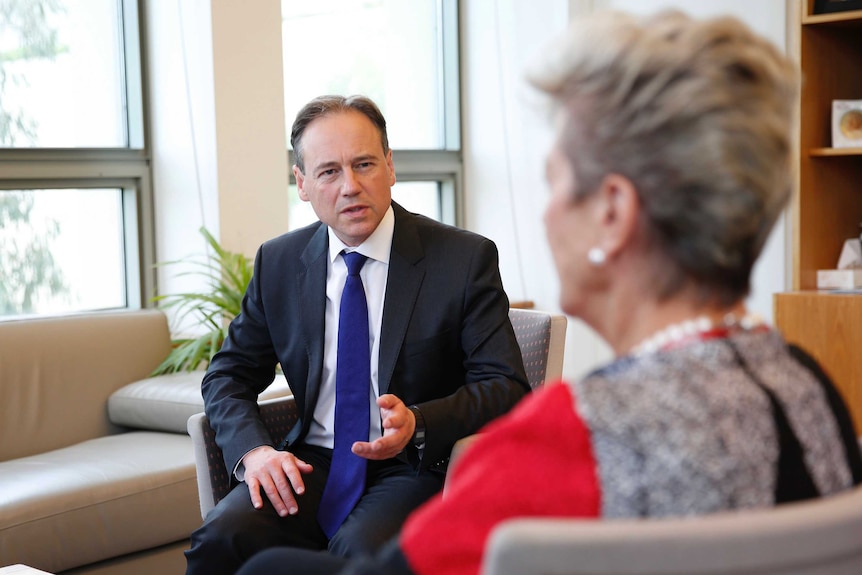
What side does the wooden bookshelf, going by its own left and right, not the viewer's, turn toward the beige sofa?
front

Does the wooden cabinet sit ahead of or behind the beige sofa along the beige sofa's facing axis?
ahead

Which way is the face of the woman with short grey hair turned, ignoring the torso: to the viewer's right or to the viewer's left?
to the viewer's left

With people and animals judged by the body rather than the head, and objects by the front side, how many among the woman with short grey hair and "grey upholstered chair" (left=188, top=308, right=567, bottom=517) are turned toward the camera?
1

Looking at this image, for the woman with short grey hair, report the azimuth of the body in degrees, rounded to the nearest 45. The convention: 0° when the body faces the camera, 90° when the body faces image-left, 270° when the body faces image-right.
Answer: approximately 135°

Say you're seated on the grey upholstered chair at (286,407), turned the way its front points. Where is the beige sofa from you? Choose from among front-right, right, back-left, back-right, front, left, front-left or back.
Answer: back-right

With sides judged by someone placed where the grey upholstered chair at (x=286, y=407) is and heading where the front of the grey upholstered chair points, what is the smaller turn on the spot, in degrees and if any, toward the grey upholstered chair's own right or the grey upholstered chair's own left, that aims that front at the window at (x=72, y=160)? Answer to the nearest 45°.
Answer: approximately 135° to the grey upholstered chair's own right

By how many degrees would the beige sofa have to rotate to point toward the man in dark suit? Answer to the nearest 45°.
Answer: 0° — it already faces them

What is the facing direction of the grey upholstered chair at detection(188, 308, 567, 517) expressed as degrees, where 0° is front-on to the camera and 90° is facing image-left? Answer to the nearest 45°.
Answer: approximately 0°

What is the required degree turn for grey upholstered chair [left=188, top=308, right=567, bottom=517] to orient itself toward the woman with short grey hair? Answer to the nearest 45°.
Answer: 0° — it already faces them

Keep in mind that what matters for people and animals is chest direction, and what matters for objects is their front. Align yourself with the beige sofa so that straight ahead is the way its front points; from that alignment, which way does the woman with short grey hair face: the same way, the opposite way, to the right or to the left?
the opposite way
